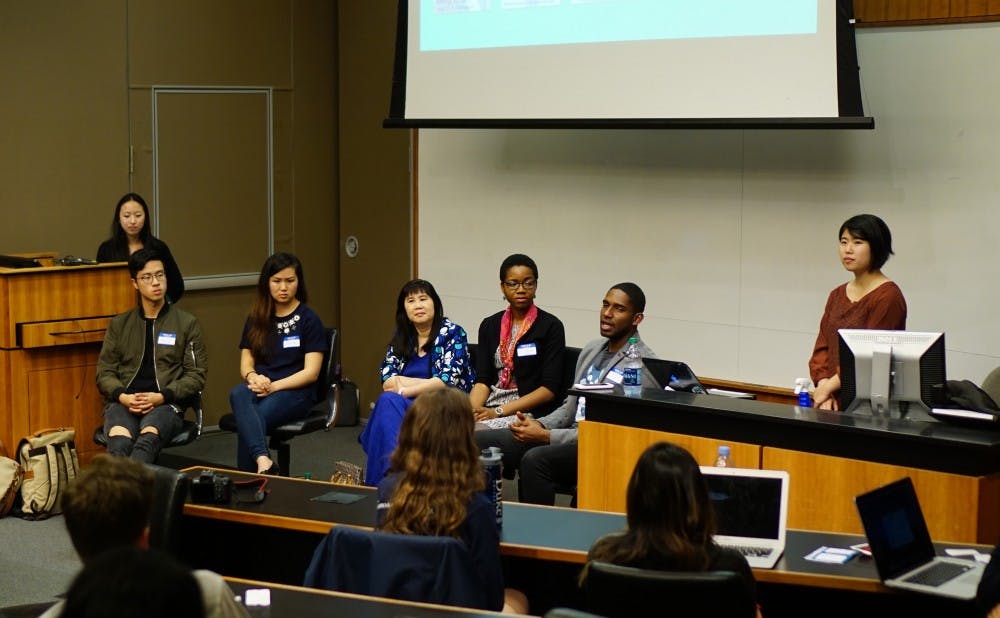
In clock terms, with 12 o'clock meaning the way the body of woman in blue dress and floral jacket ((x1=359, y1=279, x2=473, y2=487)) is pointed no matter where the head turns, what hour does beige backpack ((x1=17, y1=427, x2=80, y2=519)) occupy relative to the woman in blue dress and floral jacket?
The beige backpack is roughly at 2 o'clock from the woman in blue dress and floral jacket.

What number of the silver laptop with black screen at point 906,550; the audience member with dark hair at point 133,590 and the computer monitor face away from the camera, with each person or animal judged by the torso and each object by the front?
2

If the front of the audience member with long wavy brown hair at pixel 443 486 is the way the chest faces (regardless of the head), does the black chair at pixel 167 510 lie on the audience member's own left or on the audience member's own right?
on the audience member's own left

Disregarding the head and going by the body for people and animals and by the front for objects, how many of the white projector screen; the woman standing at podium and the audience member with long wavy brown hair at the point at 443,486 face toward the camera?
2

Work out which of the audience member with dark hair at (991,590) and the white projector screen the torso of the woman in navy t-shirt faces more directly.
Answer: the audience member with dark hair

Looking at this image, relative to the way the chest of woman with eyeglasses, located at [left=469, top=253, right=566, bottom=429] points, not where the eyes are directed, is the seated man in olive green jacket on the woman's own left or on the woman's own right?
on the woman's own right

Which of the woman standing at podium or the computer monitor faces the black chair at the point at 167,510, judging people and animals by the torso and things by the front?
the woman standing at podium

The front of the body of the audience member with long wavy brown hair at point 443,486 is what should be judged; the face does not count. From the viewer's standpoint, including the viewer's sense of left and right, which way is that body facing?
facing away from the viewer

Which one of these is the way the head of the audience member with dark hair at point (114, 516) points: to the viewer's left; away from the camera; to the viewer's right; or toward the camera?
away from the camera

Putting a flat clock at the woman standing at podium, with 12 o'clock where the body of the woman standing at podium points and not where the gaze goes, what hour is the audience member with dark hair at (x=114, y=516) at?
The audience member with dark hair is roughly at 12 o'clock from the woman standing at podium.

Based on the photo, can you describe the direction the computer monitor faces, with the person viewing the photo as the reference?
facing away from the viewer

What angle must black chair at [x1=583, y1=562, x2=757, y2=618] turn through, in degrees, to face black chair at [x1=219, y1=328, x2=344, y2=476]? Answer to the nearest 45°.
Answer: approximately 45° to its left

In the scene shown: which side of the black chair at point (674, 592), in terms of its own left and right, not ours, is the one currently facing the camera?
back

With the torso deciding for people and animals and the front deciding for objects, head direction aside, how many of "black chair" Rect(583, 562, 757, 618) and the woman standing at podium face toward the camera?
1
